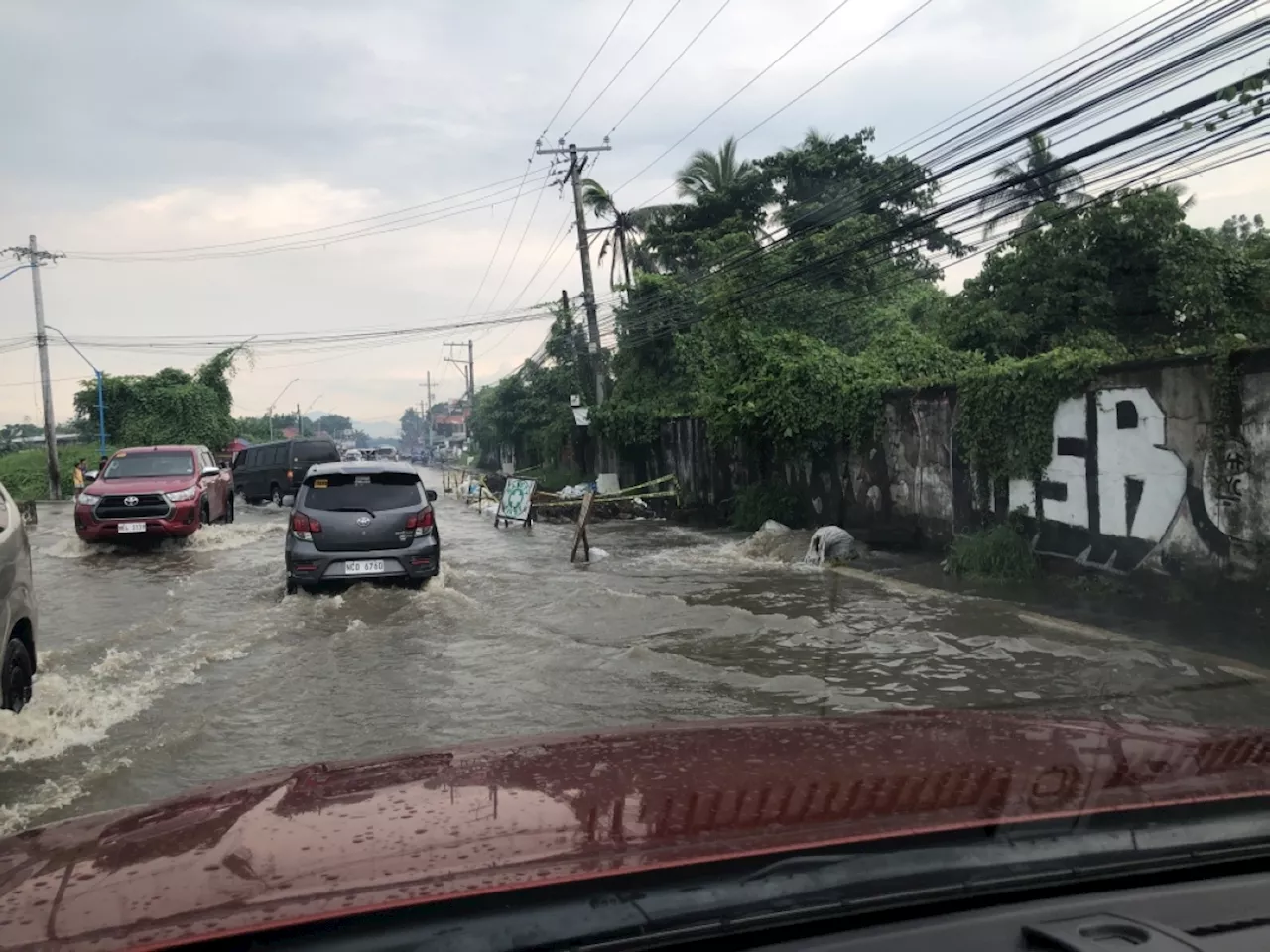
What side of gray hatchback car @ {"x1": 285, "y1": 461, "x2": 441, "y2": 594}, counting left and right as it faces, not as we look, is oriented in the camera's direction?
back

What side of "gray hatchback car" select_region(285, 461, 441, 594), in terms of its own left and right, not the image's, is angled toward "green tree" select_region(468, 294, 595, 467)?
front

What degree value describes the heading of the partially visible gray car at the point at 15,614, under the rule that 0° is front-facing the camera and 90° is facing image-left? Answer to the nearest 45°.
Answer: approximately 45°

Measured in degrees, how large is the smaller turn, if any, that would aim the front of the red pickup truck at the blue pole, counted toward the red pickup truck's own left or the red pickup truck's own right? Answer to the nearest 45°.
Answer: approximately 135° to the red pickup truck's own right

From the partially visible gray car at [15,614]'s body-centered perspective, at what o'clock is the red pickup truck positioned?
The red pickup truck is roughly at 5 o'clock from the partially visible gray car.

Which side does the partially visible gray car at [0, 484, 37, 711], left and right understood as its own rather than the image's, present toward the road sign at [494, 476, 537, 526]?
back

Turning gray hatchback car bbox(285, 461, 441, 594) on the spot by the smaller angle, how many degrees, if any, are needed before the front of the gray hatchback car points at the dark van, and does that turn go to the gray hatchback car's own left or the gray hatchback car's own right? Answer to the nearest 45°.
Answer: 0° — it already faces it

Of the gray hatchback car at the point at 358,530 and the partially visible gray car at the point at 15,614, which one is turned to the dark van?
the gray hatchback car at the point at 358,530

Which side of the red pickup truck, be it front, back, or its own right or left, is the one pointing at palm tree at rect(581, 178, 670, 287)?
back

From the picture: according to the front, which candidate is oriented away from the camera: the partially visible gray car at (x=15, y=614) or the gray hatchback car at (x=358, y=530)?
the gray hatchback car at (x=358, y=530)

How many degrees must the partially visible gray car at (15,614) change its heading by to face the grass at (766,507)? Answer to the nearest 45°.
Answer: approximately 180°

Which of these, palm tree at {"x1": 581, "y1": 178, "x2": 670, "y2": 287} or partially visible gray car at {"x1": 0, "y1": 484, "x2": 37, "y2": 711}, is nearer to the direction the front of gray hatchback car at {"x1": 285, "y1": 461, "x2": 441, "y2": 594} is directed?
the palm tree

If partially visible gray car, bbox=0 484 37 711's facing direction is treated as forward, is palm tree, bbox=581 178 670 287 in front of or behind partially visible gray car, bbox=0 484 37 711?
behind

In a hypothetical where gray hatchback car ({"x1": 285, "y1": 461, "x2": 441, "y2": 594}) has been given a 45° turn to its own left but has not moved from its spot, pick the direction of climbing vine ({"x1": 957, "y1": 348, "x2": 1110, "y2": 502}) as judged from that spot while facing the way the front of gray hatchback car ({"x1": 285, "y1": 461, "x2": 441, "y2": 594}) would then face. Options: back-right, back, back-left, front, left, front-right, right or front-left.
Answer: back-right

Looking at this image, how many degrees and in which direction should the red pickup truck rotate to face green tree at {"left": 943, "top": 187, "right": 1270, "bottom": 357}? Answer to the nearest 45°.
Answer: approximately 45° to its left
